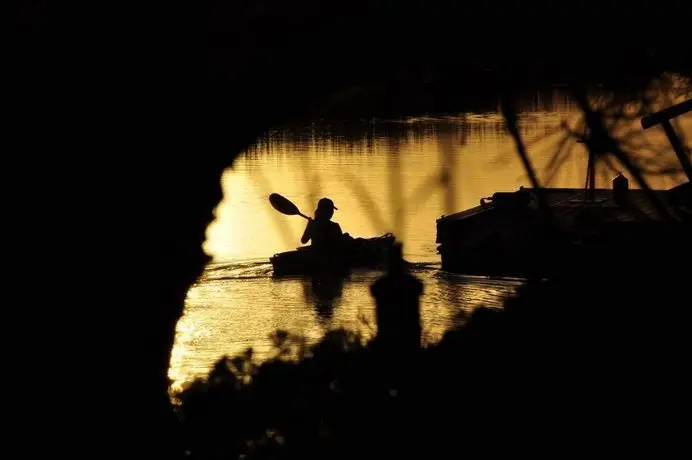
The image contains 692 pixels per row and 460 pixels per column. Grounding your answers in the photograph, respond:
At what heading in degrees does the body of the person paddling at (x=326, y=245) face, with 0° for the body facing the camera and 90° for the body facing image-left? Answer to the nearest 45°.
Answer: approximately 225°

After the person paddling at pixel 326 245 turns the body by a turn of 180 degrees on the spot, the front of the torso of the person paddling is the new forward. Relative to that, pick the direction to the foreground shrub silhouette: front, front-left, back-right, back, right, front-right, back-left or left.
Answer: front-left
